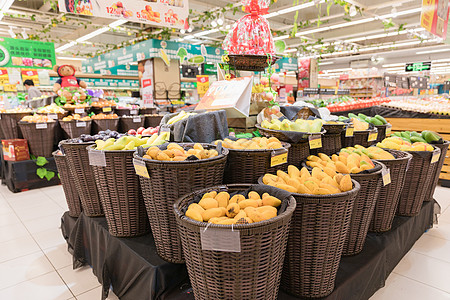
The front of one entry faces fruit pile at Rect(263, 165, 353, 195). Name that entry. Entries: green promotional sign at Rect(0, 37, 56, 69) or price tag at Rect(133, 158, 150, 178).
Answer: the green promotional sign

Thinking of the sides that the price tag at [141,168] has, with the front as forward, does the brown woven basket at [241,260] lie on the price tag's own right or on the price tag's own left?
on the price tag's own left

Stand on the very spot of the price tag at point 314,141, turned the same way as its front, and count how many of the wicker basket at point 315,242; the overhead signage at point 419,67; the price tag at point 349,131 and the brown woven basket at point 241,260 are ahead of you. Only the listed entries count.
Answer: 2

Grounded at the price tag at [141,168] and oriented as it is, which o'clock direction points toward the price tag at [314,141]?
the price tag at [314,141] is roughly at 7 o'clock from the price tag at [141,168].

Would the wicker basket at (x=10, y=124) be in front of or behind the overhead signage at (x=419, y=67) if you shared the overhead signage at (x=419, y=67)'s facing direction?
in front

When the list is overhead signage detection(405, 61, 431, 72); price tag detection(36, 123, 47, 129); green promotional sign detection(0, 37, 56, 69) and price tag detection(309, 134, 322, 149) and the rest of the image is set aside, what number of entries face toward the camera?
4

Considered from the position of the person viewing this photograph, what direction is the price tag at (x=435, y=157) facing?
facing the viewer and to the right of the viewer

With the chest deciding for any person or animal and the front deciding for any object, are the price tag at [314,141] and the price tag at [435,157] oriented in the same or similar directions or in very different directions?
same or similar directions

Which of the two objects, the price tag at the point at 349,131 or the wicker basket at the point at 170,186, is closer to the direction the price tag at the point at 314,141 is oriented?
the wicker basket

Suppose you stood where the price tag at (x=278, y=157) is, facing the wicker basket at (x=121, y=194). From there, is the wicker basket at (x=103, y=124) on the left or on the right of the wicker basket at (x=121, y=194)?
right

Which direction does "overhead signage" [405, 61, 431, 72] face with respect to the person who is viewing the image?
facing the viewer

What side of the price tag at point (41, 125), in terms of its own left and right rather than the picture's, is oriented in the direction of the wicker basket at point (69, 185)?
front

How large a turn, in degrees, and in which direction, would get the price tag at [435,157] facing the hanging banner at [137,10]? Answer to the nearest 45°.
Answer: approximately 135° to its right

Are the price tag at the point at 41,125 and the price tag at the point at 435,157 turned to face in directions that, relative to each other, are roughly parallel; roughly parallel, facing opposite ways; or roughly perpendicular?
roughly parallel

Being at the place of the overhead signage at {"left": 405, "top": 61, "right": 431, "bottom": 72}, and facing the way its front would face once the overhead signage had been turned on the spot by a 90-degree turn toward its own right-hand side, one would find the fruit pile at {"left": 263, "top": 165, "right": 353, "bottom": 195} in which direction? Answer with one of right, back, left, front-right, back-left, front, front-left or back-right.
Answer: left

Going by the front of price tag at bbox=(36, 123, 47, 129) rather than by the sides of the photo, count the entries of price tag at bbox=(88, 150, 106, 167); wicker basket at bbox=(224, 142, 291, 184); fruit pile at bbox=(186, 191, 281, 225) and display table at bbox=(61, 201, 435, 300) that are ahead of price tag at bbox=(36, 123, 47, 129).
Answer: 4

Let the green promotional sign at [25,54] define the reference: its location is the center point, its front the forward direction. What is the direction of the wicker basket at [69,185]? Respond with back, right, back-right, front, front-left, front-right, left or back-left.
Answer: front

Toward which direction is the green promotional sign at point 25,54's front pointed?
toward the camera
